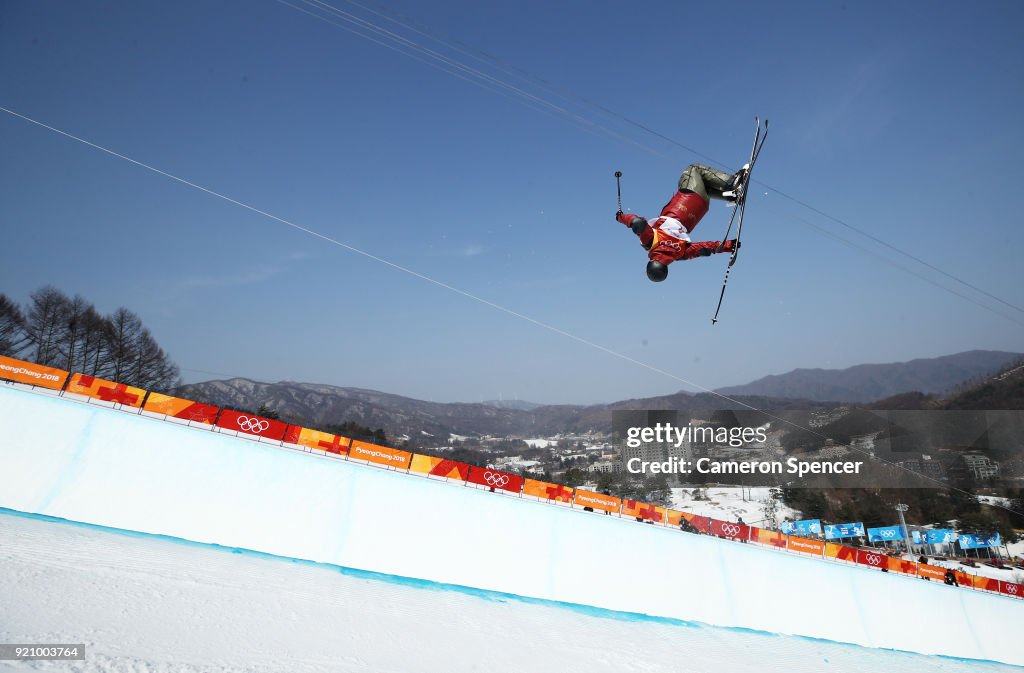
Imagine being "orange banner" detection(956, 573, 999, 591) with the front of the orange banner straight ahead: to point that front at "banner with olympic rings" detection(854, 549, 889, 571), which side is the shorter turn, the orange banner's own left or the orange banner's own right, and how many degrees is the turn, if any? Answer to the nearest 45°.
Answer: approximately 45° to the orange banner's own right

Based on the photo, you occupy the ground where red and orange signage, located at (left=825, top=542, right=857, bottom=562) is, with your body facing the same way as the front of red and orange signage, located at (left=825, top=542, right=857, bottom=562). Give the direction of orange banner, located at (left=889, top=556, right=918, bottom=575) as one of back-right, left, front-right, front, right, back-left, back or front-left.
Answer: back-left

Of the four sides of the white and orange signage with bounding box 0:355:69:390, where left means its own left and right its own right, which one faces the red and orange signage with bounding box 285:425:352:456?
left

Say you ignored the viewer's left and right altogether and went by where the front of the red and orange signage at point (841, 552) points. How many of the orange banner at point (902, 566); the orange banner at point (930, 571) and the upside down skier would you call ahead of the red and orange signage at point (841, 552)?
1

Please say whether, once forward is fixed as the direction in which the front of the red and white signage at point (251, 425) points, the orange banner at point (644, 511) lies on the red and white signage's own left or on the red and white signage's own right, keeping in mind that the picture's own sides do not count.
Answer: on the red and white signage's own left

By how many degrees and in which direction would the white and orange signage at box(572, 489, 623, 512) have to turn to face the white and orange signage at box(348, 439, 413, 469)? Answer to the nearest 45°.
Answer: approximately 90° to its right

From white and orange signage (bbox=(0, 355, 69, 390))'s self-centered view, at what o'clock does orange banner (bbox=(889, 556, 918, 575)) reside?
The orange banner is roughly at 10 o'clock from the white and orange signage.

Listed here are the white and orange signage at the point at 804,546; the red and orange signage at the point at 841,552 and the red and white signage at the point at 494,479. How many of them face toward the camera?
3

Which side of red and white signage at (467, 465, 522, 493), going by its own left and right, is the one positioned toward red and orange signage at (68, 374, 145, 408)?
right

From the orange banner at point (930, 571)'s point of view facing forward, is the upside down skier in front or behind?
in front

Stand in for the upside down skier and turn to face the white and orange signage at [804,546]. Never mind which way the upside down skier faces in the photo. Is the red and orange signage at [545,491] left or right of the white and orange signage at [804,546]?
left

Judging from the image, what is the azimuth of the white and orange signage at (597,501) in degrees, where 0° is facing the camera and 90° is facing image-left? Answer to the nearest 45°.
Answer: approximately 0°

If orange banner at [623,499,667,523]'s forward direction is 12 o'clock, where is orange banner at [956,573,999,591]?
orange banner at [956,573,999,591] is roughly at 8 o'clock from orange banner at [623,499,667,523].
